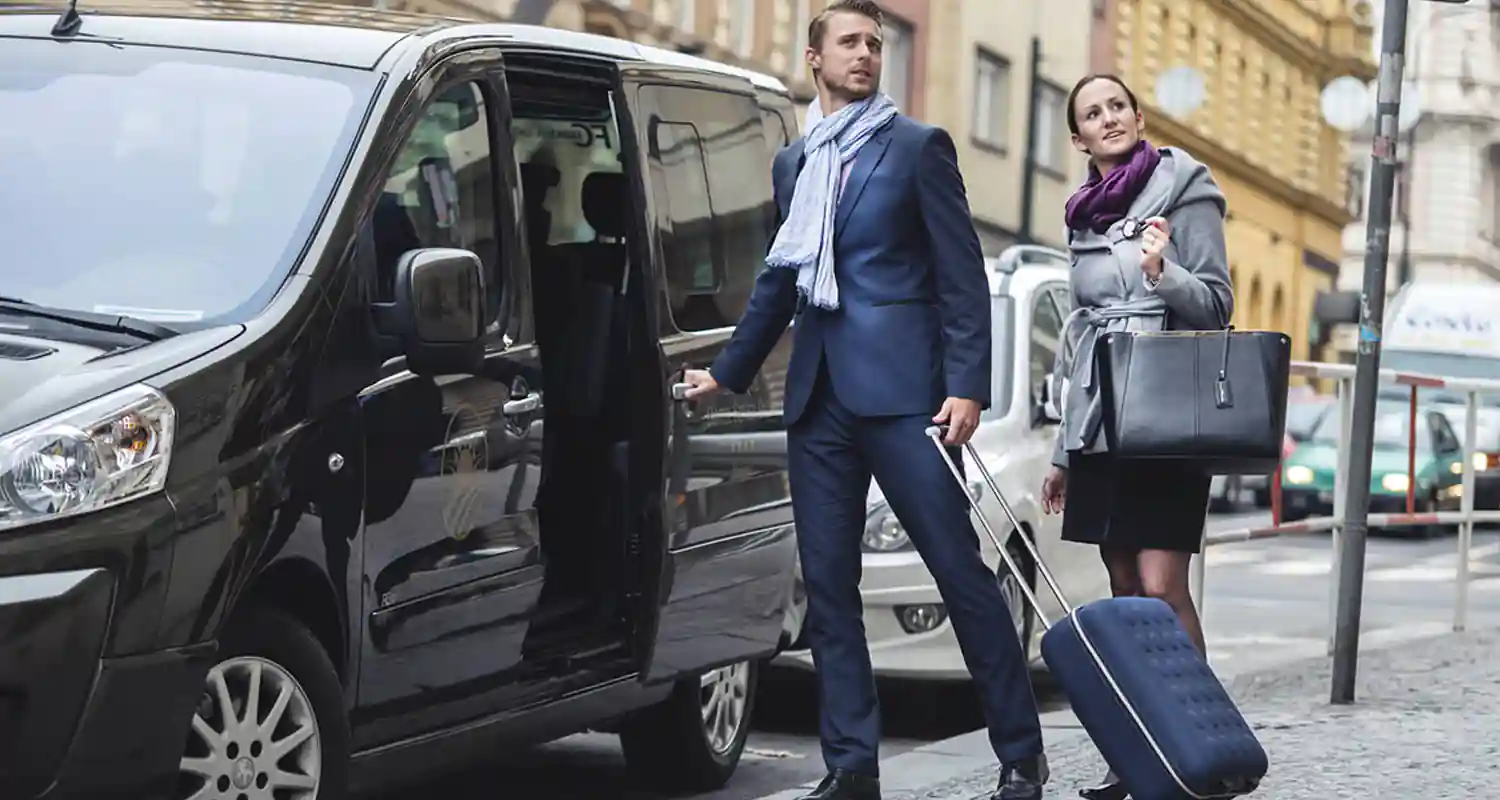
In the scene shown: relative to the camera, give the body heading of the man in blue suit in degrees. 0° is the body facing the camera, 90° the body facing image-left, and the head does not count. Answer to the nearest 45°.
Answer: approximately 45°

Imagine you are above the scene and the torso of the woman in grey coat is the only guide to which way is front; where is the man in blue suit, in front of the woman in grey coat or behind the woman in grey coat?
in front

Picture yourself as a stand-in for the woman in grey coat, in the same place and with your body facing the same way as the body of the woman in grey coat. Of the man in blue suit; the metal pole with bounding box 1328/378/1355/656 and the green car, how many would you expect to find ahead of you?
1

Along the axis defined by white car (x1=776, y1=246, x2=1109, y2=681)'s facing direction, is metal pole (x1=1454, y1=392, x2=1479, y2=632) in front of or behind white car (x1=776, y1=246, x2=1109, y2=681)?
behind

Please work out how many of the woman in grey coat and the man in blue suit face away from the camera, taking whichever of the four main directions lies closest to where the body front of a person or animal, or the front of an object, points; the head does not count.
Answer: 0

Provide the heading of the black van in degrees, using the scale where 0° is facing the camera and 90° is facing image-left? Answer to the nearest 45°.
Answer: approximately 45°

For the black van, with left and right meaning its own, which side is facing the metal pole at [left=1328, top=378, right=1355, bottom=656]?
back

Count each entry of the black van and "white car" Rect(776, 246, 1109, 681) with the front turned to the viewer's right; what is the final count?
0
